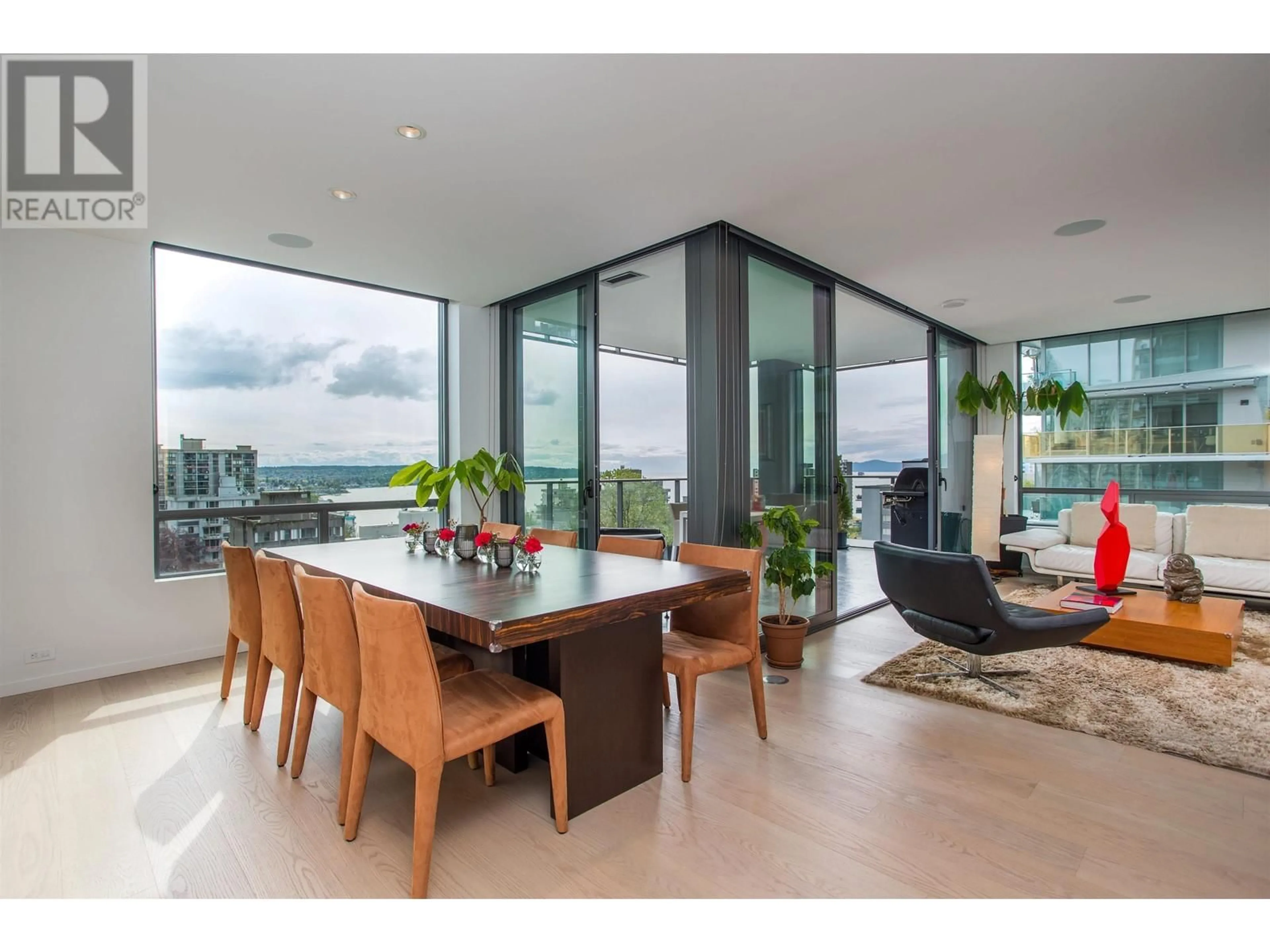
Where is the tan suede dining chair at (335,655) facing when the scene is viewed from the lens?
facing away from the viewer and to the right of the viewer

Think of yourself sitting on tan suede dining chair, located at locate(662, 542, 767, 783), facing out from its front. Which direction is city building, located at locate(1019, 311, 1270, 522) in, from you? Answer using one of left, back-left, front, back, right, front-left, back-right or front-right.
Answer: back

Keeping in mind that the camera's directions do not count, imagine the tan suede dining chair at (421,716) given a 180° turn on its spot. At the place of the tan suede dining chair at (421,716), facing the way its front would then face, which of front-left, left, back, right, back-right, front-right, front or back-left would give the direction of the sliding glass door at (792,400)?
back

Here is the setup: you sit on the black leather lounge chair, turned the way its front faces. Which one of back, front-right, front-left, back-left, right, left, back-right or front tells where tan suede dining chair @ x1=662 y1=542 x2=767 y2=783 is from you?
back

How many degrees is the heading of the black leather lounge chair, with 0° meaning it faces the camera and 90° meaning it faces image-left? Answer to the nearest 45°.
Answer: approximately 225°

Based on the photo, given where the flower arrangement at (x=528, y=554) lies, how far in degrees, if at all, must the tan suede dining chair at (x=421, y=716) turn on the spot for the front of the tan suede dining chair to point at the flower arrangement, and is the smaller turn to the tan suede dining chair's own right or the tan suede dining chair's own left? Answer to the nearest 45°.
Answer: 0° — it already faces it

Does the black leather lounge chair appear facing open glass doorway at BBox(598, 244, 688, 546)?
no

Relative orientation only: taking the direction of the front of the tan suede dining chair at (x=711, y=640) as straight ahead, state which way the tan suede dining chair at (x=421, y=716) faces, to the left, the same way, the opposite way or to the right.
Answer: the opposite way

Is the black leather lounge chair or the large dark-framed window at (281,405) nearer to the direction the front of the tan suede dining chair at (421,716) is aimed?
the black leather lounge chair

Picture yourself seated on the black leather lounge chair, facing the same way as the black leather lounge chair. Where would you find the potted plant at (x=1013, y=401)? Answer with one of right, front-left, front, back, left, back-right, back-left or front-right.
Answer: front-left

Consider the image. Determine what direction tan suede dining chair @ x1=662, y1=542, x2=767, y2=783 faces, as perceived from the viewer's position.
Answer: facing the viewer and to the left of the viewer

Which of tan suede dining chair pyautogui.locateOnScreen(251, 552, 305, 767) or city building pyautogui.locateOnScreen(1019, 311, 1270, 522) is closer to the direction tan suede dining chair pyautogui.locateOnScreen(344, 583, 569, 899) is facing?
the city building

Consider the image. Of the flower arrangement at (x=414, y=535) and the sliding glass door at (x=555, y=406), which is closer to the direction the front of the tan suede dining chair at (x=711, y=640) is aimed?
the flower arrangement

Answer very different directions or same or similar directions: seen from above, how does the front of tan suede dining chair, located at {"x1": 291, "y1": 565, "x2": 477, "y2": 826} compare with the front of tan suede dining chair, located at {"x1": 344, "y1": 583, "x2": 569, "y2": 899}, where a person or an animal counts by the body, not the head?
same or similar directions

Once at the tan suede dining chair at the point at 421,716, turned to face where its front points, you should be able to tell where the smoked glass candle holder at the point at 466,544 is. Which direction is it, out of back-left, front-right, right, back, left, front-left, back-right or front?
front-left

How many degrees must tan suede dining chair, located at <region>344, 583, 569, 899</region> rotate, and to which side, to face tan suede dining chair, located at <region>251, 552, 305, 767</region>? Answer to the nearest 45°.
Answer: approximately 90° to its left

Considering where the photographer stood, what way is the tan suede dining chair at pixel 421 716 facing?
facing away from the viewer and to the right of the viewer

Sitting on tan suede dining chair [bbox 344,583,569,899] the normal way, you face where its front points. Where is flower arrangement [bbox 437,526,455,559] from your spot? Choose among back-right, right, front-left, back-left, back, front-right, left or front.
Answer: front-left

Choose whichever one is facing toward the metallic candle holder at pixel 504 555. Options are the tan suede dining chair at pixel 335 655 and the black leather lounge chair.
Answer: the tan suede dining chair
